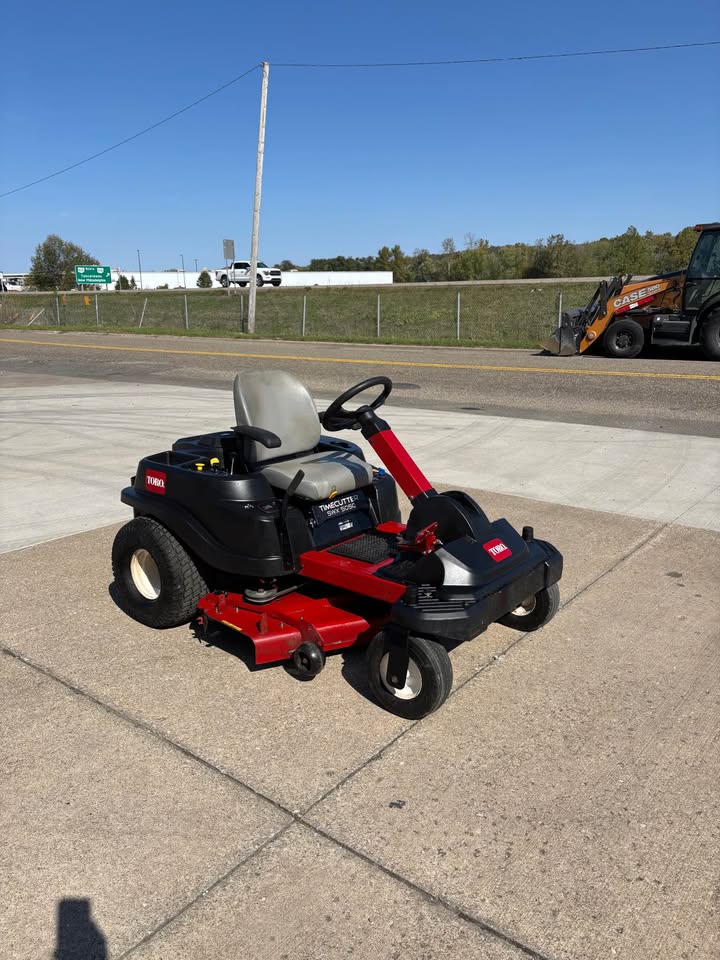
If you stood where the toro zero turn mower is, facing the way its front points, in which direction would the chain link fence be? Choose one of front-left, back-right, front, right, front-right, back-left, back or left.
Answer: back-left

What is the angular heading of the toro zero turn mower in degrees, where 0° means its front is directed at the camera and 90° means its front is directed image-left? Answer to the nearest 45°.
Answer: approximately 315°

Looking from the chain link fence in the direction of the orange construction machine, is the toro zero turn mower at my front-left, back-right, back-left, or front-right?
front-right

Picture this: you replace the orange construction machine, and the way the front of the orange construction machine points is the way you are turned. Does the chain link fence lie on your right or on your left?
on your right

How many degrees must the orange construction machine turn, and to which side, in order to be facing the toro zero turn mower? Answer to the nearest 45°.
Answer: approximately 90° to its left

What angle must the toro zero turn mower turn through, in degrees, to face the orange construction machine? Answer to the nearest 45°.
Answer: approximately 90° to its left

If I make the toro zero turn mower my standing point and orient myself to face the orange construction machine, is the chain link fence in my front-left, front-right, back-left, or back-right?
front-left

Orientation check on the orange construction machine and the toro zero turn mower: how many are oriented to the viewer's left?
1

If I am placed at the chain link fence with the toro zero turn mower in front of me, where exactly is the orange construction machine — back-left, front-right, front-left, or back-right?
front-left

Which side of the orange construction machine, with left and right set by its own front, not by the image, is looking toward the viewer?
left
